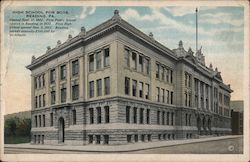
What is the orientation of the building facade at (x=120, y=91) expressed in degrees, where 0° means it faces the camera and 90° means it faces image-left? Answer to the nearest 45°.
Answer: approximately 315°
